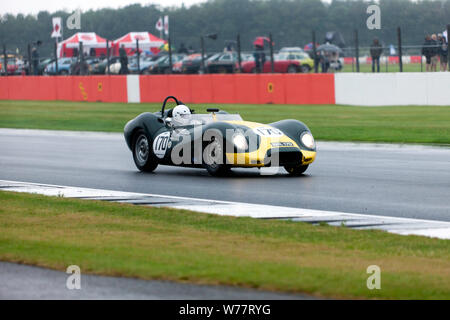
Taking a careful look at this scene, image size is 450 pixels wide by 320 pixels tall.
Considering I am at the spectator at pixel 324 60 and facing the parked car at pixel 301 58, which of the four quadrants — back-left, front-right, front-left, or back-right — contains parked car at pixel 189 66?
front-left

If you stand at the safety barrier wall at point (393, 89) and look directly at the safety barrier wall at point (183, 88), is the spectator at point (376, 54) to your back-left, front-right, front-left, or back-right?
front-right

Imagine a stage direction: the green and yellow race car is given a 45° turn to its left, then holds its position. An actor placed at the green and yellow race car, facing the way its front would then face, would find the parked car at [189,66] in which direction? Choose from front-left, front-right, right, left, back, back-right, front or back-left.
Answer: left

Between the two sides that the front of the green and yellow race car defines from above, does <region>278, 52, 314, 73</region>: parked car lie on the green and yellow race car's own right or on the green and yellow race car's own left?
on the green and yellow race car's own left

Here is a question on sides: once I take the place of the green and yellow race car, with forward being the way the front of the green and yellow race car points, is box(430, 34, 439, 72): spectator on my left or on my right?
on my left

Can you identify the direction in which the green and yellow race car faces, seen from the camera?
facing the viewer and to the right of the viewer

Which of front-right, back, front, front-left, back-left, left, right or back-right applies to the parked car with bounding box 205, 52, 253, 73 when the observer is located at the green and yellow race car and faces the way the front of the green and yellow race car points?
back-left

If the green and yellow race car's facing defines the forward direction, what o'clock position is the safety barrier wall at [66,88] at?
The safety barrier wall is roughly at 7 o'clock from the green and yellow race car.
